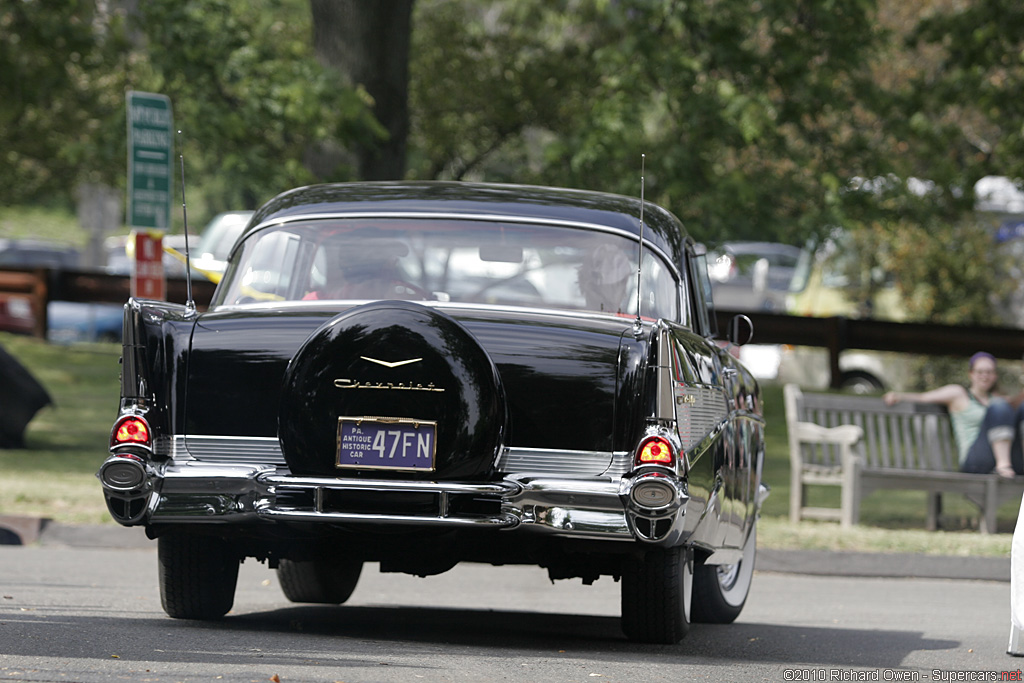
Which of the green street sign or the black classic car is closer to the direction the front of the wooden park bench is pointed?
the black classic car

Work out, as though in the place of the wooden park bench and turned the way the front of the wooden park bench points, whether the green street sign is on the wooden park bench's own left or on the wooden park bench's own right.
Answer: on the wooden park bench's own right

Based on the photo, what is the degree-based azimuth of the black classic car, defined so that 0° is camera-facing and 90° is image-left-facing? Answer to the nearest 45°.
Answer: approximately 180°

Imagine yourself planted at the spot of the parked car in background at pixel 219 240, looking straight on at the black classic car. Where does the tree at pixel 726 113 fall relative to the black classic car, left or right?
left

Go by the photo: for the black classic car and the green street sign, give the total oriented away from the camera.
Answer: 1

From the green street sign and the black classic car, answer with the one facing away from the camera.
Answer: the black classic car

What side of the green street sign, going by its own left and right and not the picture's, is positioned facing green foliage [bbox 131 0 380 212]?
back

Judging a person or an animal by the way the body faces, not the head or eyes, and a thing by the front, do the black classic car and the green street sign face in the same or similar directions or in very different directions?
very different directions
